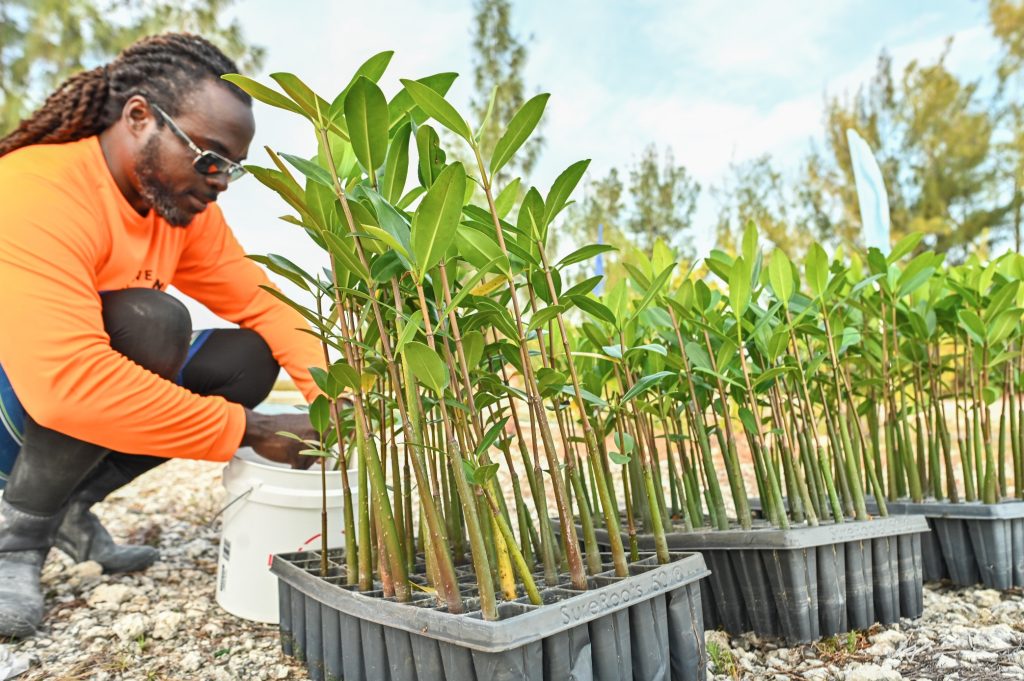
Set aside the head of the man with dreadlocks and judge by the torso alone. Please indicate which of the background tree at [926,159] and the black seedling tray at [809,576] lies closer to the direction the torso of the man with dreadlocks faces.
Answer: the black seedling tray

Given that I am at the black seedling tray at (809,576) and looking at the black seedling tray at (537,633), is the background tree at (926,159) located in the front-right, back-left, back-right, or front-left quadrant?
back-right

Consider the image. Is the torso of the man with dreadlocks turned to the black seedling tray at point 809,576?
yes

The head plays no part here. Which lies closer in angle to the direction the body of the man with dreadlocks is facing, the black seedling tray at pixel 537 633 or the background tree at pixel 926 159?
the black seedling tray

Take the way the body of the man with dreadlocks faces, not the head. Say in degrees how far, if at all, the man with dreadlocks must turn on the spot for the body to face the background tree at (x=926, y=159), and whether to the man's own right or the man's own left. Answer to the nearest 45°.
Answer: approximately 90° to the man's own left

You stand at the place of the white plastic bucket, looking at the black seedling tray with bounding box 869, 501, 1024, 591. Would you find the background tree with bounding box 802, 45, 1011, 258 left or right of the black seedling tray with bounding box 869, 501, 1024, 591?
left

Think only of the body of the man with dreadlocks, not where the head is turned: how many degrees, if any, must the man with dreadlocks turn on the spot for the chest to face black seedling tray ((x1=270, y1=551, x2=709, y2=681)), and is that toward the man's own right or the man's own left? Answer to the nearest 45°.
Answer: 0° — they already face it

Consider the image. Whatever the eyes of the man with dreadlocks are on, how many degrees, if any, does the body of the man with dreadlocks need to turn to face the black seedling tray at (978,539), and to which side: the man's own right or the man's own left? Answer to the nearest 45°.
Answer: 0° — they already face it

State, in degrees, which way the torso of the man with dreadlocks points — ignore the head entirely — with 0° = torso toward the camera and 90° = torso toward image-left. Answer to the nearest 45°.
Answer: approximately 315°
